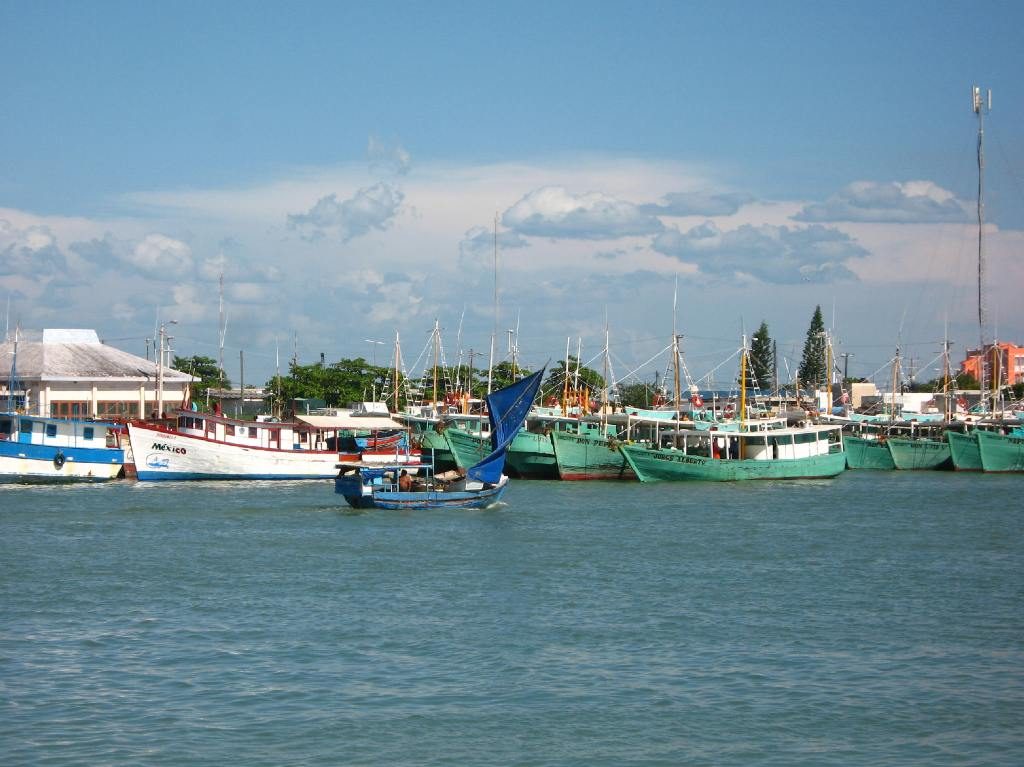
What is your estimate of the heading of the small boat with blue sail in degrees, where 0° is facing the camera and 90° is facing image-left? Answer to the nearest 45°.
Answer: approximately 270°
